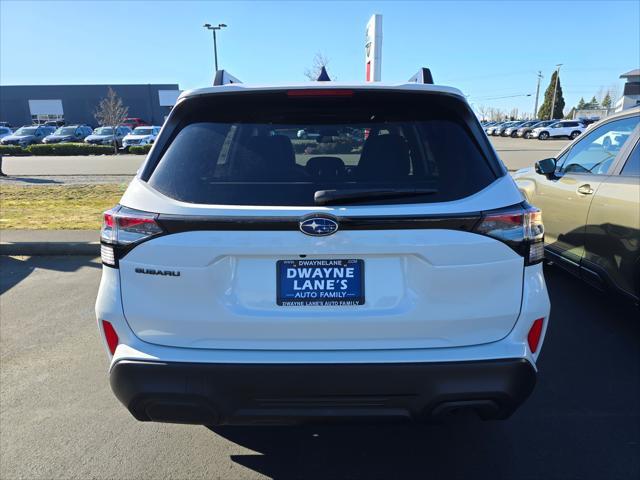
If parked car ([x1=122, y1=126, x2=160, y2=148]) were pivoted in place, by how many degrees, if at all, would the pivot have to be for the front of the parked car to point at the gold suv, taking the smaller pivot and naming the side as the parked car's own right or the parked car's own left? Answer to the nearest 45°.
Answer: approximately 45° to the parked car's own left

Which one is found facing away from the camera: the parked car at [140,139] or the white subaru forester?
the white subaru forester

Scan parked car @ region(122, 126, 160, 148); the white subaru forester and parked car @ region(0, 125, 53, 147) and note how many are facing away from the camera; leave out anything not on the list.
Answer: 1

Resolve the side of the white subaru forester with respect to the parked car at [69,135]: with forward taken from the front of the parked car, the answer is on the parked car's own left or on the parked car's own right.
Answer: on the parked car's own left

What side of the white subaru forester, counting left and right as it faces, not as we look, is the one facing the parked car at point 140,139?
front

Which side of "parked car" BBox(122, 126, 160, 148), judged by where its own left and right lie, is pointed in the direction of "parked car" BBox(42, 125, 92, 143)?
right

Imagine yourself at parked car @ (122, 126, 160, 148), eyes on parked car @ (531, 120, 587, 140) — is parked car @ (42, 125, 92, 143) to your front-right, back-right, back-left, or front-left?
back-left

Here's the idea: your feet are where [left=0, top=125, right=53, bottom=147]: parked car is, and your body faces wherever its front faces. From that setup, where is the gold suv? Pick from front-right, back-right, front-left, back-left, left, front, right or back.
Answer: front-left

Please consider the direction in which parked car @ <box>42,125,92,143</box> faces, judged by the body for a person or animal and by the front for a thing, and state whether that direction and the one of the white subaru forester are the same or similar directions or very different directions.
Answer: very different directions

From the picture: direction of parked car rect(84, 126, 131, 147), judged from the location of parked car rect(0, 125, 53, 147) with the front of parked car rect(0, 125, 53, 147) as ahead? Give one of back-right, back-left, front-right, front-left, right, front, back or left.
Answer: left

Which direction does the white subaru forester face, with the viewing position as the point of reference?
facing away from the viewer

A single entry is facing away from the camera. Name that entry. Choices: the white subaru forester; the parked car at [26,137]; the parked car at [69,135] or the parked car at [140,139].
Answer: the white subaru forester
